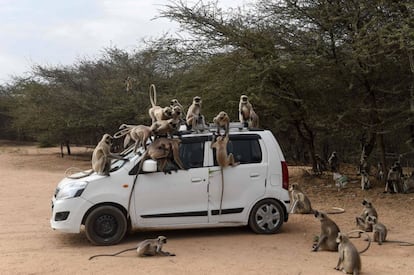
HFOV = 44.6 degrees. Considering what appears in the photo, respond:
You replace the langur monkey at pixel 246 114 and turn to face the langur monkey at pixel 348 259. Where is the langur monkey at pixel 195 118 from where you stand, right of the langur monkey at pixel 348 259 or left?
right

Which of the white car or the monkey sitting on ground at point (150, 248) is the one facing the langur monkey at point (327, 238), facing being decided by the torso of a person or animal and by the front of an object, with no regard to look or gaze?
the monkey sitting on ground

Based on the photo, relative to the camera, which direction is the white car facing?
to the viewer's left

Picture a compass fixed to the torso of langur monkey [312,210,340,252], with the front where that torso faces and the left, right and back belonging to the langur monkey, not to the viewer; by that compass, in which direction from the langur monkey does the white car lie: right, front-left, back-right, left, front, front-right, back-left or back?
front

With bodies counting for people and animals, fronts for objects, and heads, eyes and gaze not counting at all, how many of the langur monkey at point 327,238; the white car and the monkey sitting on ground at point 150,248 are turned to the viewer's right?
1

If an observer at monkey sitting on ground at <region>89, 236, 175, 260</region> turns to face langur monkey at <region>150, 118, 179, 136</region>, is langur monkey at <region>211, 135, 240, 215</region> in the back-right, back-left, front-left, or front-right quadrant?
front-right

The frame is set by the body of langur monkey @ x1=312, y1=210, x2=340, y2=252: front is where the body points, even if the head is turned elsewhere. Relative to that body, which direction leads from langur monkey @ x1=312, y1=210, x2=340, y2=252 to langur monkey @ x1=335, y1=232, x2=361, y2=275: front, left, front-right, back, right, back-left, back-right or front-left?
left

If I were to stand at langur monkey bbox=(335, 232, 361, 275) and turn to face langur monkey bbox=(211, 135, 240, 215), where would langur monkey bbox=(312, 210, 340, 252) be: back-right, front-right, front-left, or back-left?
front-right

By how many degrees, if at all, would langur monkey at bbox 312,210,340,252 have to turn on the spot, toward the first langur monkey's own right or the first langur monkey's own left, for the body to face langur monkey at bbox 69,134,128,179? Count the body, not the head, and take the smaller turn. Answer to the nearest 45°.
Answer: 0° — it already faces it

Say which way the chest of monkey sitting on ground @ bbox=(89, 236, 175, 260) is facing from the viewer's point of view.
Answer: to the viewer's right

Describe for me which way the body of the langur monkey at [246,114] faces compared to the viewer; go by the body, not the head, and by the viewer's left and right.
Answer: facing the viewer and to the left of the viewer
